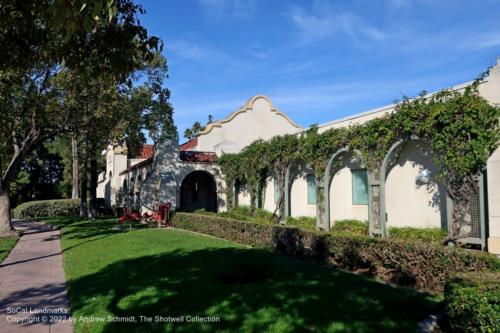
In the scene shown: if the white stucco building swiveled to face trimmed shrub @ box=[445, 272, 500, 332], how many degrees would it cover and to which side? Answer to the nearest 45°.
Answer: approximately 45° to its left

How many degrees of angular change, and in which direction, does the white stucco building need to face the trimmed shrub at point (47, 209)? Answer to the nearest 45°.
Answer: approximately 90° to its right

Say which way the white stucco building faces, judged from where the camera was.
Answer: facing the viewer and to the left of the viewer

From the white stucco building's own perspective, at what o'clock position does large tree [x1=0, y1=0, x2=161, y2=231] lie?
The large tree is roughly at 11 o'clock from the white stucco building.

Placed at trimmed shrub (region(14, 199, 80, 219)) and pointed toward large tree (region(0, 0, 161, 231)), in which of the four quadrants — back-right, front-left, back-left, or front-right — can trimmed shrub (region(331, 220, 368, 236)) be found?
front-left
